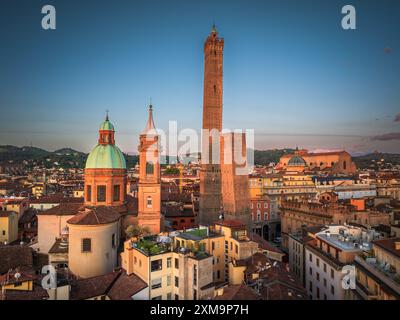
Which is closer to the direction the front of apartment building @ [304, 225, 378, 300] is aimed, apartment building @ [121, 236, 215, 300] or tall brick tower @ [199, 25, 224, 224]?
the apartment building

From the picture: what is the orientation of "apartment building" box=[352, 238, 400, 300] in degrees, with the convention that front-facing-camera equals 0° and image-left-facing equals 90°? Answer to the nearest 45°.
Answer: approximately 45°

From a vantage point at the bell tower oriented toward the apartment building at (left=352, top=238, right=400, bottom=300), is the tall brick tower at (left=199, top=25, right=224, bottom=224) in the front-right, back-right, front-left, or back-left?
back-left

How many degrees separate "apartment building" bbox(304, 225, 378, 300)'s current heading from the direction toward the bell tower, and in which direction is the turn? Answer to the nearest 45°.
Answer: approximately 45° to its right

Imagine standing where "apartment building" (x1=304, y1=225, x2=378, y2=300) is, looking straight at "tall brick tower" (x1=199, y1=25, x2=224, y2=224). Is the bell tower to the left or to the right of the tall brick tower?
left
